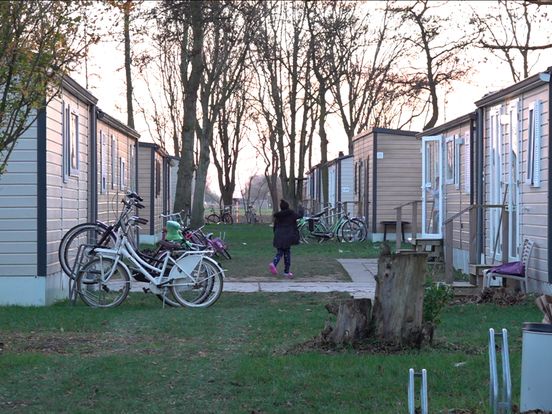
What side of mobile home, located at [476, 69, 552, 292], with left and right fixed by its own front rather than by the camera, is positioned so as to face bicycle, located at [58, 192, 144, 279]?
front

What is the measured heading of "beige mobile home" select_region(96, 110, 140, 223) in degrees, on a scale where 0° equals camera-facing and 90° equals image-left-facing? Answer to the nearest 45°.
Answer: approximately 315°

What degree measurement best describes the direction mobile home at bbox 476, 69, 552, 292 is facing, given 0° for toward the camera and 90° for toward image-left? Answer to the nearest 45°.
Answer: approximately 45°

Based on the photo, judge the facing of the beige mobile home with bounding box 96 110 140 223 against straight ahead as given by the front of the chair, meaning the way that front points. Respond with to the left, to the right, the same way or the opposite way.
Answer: the opposite way

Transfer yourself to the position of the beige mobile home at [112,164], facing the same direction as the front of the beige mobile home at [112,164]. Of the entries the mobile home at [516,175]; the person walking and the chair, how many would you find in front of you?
3

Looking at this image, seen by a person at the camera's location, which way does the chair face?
facing to the left of the viewer

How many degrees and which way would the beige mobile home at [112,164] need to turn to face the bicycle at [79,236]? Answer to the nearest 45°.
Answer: approximately 45° to its right

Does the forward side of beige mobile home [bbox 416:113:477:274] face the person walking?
yes
